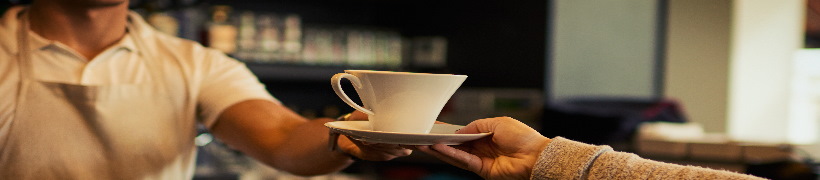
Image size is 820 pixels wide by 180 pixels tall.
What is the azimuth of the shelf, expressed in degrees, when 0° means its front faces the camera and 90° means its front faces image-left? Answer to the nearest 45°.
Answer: approximately 0°

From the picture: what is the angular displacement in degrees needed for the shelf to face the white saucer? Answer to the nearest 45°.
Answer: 0° — it already faces it

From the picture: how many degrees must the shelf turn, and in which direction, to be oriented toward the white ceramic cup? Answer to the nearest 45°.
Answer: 0° — it already faces it
